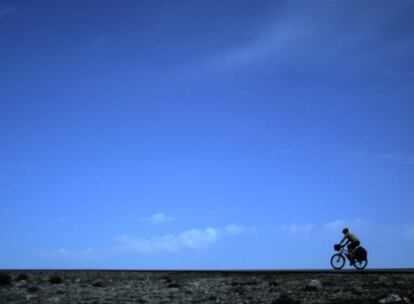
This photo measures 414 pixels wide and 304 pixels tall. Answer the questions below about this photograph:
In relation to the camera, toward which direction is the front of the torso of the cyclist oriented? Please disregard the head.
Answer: to the viewer's left

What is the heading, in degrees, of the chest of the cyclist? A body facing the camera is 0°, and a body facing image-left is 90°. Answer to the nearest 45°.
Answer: approximately 90°
